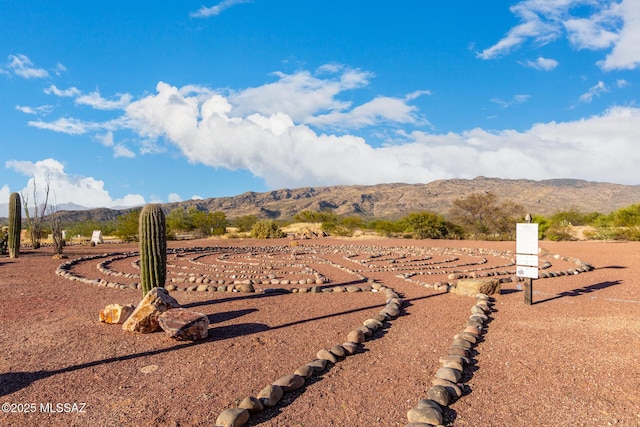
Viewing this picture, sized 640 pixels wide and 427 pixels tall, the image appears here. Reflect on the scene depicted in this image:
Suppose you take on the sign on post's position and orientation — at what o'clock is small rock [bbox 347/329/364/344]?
The small rock is roughly at 1 o'clock from the sign on post.

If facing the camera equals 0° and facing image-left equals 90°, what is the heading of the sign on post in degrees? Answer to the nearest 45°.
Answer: approximately 0°

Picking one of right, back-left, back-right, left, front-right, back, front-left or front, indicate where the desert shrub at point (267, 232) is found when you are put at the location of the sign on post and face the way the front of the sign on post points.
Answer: back-right

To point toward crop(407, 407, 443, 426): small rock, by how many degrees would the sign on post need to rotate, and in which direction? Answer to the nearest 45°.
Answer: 0° — it already faces it

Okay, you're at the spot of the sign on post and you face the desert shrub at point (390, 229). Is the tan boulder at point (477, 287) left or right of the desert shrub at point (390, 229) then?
left

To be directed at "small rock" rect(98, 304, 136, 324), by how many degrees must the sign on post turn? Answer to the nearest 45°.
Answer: approximately 45° to its right

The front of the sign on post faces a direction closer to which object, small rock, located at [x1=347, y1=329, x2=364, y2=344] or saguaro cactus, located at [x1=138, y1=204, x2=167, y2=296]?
the small rock

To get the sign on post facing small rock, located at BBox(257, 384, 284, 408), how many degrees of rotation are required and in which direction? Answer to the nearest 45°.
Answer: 0° — it already faces it

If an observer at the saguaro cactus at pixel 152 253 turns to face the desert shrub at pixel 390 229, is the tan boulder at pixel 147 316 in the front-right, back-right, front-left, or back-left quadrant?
back-right

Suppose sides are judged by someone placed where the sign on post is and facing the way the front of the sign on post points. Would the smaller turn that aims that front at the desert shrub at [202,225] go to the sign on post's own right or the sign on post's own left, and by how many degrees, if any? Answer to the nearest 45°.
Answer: approximately 135° to the sign on post's own right

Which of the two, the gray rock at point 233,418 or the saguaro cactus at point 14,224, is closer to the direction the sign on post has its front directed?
the gray rock

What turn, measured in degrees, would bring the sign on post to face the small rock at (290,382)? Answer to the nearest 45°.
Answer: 0° — it already faces it
